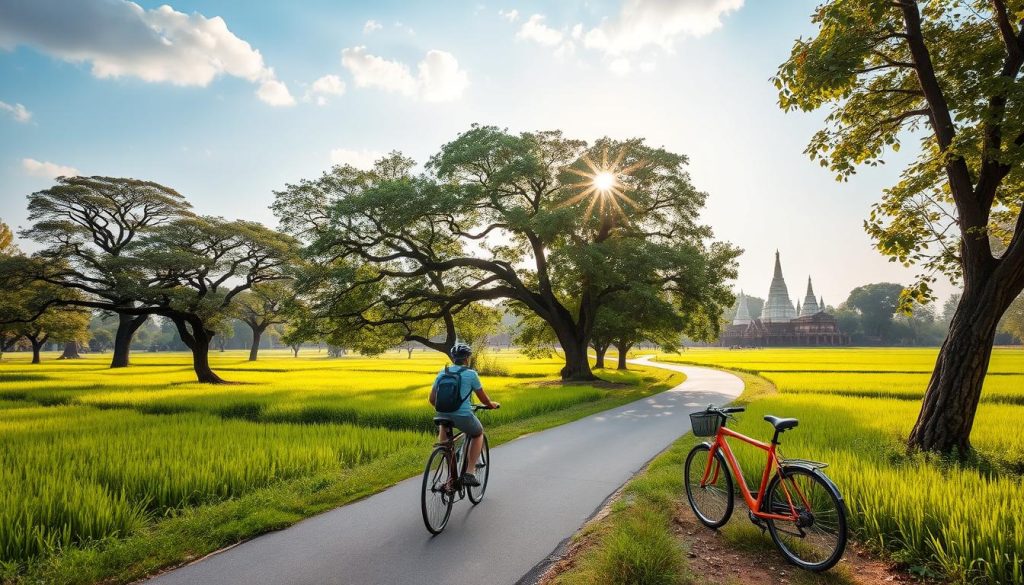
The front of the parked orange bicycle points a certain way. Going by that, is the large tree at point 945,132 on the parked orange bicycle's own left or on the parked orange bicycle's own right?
on the parked orange bicycle's own right

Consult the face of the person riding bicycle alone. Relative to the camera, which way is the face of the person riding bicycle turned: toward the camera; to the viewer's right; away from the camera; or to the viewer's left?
away from the camera

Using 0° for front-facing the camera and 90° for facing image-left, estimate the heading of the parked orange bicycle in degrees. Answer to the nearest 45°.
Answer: approximately 135°

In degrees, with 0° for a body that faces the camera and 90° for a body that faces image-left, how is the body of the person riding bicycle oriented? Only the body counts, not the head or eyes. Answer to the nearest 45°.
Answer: approximately 225°

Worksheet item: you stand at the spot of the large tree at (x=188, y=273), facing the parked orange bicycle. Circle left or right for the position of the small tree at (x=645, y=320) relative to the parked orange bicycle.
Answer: left

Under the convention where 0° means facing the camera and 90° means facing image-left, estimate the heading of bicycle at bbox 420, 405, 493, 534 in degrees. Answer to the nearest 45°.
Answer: approximately 225°

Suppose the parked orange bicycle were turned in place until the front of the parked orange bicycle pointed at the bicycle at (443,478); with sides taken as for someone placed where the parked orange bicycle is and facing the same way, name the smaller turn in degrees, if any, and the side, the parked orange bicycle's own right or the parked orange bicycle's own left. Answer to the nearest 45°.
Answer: approximately 45° to the parked orange bicycle's own left

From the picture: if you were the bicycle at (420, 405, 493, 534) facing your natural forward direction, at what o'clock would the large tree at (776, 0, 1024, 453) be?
The large tree is roughly at 1 o'clock from the bicycle.

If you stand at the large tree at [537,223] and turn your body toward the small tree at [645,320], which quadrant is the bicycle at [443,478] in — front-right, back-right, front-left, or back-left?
back-right
